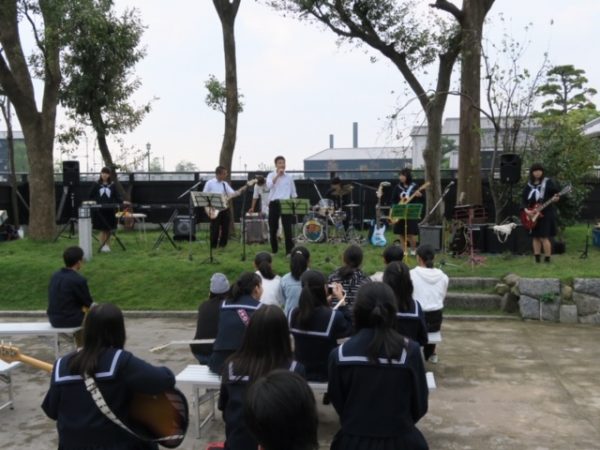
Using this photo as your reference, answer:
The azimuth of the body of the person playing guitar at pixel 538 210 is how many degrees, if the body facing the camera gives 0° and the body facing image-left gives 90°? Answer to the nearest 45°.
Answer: approximately 0°

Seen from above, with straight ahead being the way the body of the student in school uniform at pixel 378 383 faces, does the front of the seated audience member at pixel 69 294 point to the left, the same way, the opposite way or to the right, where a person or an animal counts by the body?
the same way

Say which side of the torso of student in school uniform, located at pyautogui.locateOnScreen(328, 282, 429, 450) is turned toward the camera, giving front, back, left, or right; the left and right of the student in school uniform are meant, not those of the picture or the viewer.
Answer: back

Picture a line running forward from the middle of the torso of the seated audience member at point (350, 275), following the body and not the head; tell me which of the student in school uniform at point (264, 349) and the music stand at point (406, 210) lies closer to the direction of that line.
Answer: the music stand

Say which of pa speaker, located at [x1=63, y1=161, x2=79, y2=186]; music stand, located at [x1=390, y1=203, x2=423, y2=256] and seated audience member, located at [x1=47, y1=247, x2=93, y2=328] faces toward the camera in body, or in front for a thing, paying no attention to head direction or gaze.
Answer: the pa speaker

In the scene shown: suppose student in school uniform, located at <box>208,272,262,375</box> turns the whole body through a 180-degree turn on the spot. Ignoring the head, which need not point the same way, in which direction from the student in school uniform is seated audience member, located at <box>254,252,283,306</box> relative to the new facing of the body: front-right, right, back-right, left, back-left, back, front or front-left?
back-right

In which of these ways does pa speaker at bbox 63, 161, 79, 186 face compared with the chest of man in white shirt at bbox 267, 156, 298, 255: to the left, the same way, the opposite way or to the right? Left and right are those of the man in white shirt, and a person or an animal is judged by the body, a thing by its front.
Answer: the same way

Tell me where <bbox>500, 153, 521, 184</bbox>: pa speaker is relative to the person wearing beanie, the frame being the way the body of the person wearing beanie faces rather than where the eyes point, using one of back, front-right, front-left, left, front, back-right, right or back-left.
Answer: front

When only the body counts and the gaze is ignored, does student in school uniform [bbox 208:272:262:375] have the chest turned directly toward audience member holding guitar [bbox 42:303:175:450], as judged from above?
no

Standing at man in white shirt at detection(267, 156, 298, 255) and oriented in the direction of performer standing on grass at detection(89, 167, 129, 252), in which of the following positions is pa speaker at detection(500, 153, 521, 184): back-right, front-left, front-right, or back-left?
back-right

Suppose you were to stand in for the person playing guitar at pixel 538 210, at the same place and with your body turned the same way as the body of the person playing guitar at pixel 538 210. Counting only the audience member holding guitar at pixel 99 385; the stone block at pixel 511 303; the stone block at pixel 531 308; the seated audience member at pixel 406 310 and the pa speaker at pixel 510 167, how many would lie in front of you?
4

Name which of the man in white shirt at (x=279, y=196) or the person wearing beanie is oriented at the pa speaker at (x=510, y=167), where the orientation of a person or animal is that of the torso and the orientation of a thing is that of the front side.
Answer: the person wearing beanie

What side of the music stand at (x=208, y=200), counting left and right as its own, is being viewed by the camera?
back

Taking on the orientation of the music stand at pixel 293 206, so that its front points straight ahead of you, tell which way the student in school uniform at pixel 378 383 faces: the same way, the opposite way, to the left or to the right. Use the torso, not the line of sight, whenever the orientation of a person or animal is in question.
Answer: the same way

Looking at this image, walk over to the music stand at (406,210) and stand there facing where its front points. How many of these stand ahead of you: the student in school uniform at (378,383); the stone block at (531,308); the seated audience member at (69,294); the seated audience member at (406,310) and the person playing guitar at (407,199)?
1

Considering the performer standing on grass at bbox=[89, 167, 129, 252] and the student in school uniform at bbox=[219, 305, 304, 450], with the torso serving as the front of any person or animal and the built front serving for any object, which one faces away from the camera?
the student in school uniform

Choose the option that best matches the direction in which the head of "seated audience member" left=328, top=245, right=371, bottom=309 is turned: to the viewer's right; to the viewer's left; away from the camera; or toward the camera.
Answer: away from the camera

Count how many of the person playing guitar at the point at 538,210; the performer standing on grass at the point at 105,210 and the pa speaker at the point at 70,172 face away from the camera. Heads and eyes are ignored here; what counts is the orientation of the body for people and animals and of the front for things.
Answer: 0

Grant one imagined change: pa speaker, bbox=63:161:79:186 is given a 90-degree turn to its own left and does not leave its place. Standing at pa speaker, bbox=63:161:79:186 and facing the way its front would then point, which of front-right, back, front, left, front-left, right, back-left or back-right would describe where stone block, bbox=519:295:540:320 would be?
front-right

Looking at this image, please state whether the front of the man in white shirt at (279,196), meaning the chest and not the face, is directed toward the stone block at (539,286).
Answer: no

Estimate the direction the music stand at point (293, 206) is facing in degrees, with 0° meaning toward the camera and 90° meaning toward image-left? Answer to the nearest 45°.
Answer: approximately 180°

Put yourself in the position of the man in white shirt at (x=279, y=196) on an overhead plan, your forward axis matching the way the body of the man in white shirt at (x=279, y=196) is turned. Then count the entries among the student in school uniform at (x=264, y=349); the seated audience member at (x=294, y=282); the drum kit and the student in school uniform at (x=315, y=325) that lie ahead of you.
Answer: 3

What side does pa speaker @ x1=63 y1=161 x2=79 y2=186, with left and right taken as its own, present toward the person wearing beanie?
front

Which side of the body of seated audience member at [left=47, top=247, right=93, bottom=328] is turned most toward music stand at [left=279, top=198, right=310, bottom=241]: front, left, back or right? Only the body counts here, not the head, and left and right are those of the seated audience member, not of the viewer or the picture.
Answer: front

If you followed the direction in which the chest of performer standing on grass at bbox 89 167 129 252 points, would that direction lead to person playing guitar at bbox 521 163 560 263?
no
